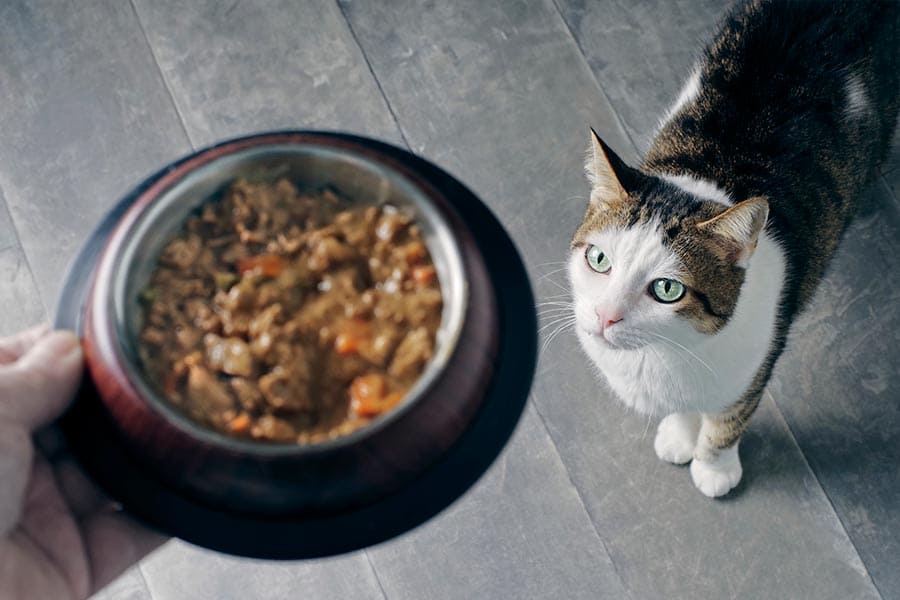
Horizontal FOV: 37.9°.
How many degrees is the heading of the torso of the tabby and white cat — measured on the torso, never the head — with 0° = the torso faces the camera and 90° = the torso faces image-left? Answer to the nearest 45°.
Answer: approximately 45°
